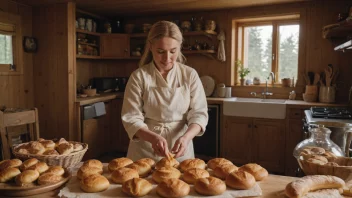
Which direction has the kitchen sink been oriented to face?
toward the camera

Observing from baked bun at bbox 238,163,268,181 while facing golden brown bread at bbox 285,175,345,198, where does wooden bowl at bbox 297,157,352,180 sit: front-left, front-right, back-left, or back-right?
front-left

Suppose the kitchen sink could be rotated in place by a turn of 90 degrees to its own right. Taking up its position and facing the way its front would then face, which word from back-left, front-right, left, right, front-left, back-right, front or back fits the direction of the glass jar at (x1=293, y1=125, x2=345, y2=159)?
left

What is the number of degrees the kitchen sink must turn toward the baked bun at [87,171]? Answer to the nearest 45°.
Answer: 0° — it already faces it

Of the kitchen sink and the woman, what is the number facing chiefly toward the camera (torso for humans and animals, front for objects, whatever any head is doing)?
2

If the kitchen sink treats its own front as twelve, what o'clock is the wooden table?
The wooden table is roughly at 12 o'clock from the kitchen sink.

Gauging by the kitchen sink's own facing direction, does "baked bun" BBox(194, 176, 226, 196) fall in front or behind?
in front

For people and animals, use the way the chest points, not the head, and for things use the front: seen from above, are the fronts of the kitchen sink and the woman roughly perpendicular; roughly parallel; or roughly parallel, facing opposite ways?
roughly parallel

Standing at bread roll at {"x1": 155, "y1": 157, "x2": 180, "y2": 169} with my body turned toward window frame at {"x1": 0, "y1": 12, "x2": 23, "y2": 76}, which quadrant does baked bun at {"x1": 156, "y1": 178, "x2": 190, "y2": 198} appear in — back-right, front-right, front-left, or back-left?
back-left

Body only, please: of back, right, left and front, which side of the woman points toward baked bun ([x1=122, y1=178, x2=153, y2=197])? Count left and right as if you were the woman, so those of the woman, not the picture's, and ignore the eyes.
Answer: front

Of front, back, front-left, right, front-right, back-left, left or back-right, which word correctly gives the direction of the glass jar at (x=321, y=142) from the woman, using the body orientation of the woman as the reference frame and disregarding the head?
front-left

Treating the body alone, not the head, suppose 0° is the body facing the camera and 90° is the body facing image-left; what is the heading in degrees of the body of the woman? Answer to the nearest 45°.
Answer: approximately 0°

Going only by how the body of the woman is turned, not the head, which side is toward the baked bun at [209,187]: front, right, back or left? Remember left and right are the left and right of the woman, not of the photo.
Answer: front

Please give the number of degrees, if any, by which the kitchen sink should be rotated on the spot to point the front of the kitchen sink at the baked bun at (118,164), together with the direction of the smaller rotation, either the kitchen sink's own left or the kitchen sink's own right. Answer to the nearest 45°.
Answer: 0° — it already faces it

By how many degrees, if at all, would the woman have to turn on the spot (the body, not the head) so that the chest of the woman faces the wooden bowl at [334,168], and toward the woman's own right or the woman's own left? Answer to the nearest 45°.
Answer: approximately 45° to the woman's own left
